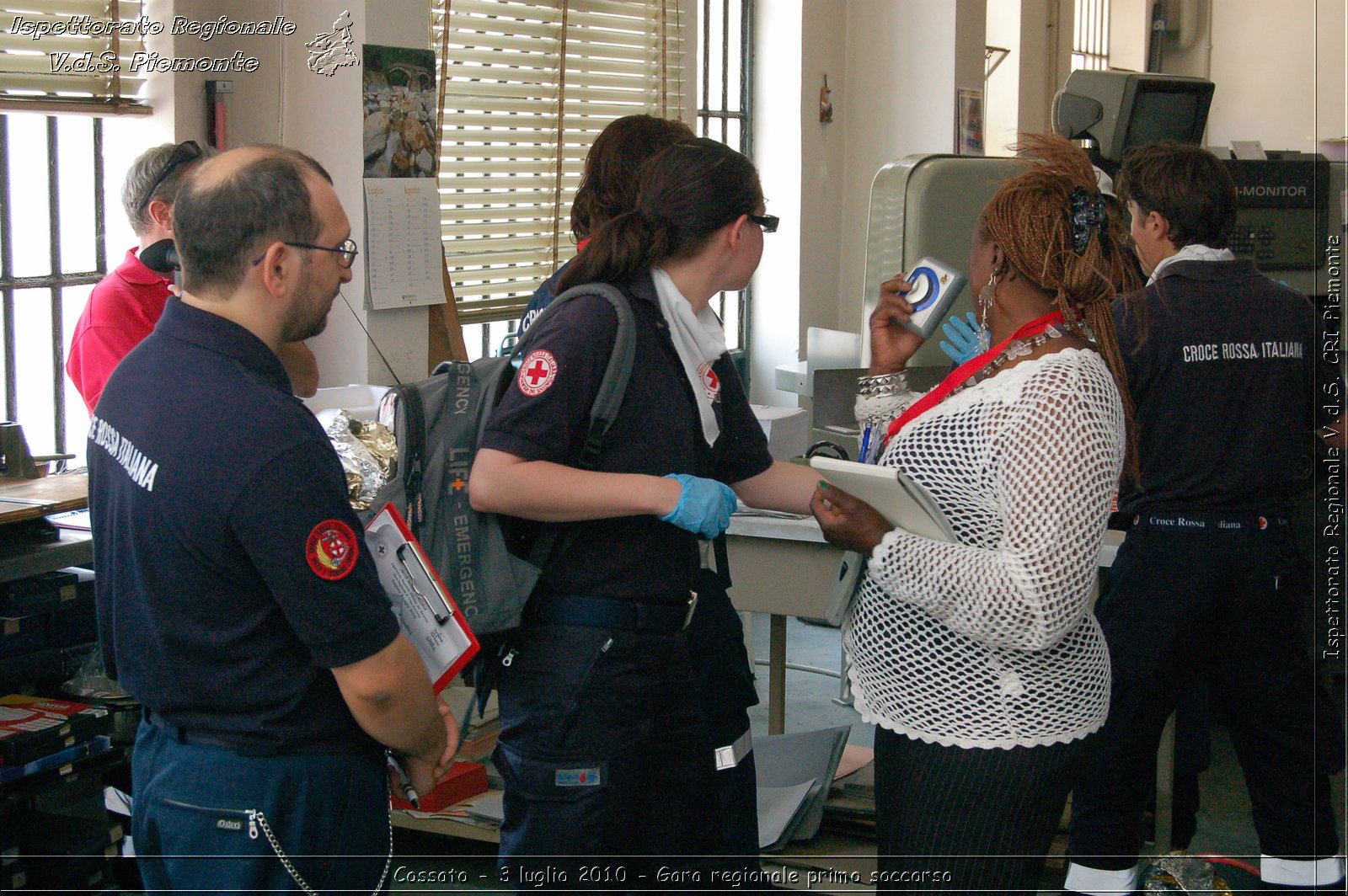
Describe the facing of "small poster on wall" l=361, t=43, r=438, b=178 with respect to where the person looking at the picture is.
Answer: facing the viewer

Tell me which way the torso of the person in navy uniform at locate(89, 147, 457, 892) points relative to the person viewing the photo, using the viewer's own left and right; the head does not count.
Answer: facing away from the viewer and to the right of the viewer

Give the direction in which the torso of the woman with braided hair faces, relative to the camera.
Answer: to the viewer's left

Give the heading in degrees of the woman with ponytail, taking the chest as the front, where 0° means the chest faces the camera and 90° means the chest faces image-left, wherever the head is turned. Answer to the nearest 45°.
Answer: approximately 270°

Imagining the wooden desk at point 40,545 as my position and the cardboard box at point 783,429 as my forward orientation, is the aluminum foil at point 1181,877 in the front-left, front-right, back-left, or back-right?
front-right

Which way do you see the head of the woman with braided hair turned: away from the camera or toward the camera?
away from the camera

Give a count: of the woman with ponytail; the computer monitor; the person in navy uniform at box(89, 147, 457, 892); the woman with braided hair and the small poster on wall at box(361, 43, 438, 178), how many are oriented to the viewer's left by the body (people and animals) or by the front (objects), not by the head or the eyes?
1

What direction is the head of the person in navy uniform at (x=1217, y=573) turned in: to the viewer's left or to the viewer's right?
to the viewer's left

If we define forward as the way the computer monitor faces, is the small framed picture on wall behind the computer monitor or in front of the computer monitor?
behind
